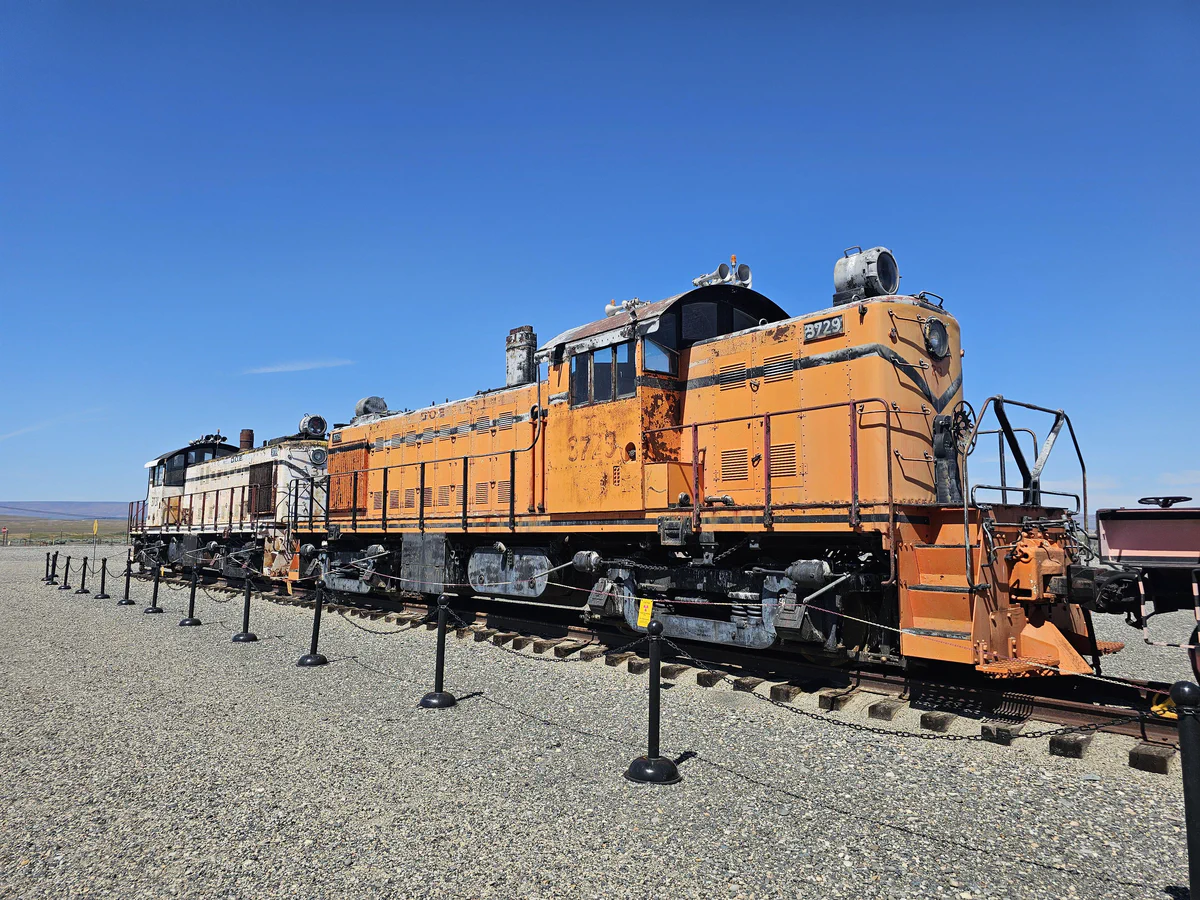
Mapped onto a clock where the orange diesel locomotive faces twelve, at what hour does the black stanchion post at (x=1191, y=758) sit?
The black stanchion post is roughly at 1 o'clock from the orange diesel locomotive.

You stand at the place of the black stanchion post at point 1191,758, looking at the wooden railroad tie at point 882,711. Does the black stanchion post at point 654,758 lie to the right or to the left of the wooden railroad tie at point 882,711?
left

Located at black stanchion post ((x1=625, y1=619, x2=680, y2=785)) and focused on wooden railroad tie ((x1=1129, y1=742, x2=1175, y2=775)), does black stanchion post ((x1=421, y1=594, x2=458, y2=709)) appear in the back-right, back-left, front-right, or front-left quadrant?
back-left

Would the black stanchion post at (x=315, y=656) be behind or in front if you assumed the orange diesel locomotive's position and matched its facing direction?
behind

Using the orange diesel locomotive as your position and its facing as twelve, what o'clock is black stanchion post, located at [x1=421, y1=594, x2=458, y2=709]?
The black stanchion post is roughly at 4 o'clock from the orange diesel locomotive.

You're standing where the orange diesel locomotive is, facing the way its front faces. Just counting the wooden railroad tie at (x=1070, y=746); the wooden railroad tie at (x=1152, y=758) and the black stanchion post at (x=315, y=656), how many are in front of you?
2

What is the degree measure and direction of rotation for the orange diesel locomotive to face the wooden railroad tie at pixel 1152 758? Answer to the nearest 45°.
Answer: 0° — it already faces it

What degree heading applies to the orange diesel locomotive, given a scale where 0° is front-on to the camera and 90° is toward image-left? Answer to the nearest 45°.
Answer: approximately 315°
